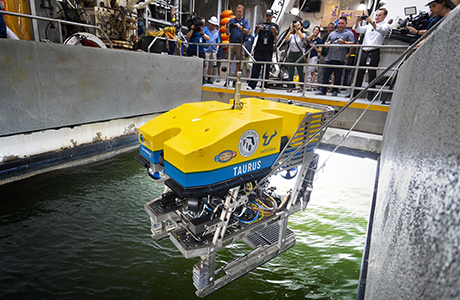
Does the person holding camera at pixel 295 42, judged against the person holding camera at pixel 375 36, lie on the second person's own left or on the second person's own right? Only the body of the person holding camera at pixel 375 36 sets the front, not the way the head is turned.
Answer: on the second person's own right

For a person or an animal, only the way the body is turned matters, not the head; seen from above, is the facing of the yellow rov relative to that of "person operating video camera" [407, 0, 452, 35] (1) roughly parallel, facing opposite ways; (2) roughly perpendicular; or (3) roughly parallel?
roughly parallel

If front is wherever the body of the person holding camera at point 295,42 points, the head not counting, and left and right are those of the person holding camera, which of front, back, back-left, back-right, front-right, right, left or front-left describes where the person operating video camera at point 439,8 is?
front-left

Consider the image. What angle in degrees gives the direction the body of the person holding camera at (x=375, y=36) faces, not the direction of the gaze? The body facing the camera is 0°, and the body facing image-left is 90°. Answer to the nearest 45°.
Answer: approximately 45°

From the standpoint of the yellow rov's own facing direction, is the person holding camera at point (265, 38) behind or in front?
behind

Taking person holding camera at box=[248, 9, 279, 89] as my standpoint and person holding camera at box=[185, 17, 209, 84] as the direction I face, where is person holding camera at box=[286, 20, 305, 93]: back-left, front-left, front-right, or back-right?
back-right

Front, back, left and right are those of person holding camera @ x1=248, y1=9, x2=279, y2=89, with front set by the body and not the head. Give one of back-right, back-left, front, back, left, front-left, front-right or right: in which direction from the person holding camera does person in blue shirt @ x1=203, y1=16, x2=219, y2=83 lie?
back-right

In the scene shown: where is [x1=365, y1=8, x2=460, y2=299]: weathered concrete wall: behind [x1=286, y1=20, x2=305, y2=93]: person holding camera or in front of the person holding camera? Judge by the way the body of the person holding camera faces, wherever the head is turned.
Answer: in front

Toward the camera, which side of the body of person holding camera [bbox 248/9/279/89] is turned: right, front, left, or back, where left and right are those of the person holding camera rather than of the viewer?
front

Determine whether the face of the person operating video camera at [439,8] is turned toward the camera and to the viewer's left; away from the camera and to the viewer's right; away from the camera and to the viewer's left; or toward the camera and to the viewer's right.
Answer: toward the camera and to the viewer's left

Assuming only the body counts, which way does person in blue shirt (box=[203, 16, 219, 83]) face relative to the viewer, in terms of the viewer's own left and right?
facing the viewer and to the left of the viewer
